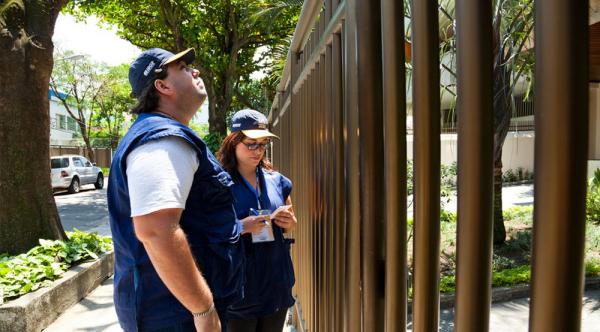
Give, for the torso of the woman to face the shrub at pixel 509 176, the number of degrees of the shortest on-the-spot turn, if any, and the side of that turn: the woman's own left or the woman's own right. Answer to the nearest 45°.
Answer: approximately 90° to the woman's own left

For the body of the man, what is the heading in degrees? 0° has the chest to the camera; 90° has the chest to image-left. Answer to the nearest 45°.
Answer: approximately 270°

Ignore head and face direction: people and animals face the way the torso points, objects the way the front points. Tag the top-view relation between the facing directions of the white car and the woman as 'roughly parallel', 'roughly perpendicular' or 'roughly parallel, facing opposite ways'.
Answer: roughly perpendicular

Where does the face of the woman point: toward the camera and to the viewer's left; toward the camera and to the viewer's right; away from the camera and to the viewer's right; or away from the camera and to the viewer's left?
toward the camera and to the viewer's right

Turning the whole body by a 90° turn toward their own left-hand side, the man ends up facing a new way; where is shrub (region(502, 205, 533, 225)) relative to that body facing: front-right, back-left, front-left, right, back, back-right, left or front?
front-right

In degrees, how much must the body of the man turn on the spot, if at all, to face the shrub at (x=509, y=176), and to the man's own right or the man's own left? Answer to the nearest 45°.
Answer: approximately 45° to the man's own left

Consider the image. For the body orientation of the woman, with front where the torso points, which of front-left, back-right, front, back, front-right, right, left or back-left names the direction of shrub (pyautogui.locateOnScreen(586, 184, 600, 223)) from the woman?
left

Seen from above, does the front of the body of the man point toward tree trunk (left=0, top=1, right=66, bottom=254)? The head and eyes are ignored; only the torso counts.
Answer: no

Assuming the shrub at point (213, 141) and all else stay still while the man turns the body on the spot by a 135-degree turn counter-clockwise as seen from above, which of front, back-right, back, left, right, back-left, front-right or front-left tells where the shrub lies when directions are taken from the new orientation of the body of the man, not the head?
front-right

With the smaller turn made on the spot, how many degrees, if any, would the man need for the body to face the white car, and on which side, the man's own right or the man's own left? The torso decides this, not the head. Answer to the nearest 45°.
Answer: approximately 90° to the man's own left

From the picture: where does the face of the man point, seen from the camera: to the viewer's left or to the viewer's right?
to the viewer's right

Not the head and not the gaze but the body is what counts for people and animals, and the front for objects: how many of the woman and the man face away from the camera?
0
